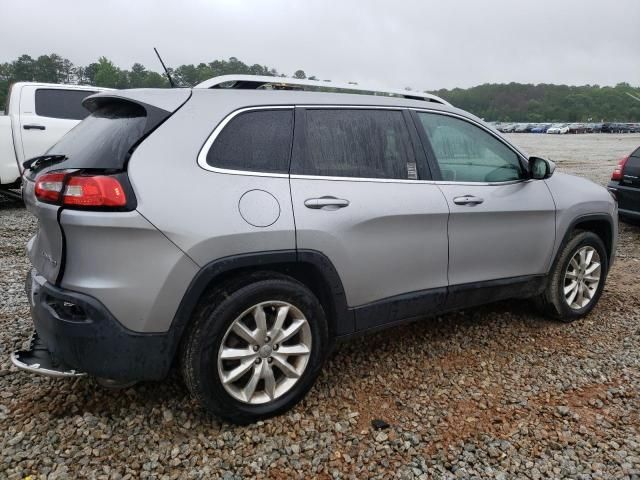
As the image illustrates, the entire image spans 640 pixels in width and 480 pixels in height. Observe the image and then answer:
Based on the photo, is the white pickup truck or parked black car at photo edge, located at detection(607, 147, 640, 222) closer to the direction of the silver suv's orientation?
the parked black car at photo edge

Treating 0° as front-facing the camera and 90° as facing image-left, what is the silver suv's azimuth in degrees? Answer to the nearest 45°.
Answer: approximately 225°

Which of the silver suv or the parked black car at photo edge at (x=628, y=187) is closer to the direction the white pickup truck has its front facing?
the parked black car at photo edge

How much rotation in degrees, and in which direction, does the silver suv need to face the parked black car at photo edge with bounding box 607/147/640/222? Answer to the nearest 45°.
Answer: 0° — it already faces it

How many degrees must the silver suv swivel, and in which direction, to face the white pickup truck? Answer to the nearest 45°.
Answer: approximately 90° to its left

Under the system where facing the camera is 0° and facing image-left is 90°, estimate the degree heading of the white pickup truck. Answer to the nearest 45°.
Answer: approximately 225°
